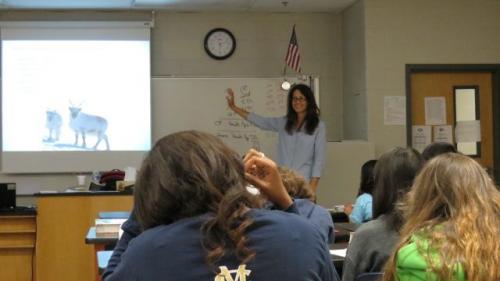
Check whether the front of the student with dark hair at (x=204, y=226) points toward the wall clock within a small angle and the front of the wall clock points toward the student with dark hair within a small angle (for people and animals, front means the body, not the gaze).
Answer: yes

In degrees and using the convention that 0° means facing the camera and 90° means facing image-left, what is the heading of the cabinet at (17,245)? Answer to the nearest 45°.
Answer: approximately 0°

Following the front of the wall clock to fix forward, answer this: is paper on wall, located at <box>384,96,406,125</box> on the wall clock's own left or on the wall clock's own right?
on the wall clock's own left

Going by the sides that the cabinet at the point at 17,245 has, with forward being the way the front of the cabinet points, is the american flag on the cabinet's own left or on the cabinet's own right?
on the cabinet's own left

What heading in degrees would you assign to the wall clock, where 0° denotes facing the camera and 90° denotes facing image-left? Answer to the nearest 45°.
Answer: approximately 0°

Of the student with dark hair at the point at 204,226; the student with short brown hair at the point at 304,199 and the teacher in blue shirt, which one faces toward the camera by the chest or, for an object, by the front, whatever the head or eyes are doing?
the teacher in blue shirt

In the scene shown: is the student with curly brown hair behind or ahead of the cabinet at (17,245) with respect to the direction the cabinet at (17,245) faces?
ahead

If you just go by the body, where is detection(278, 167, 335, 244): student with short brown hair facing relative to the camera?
away from the camera

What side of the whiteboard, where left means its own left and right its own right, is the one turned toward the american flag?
left

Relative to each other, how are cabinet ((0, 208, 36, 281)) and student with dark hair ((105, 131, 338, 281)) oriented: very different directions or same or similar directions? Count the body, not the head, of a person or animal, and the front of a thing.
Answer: very different directions

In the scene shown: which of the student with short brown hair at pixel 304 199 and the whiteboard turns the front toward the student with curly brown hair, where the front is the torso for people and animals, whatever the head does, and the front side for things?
the whiteboard

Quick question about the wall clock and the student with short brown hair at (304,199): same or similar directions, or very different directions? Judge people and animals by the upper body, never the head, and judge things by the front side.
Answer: very different directions
